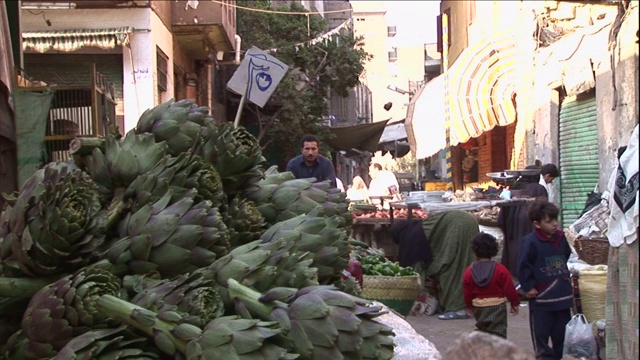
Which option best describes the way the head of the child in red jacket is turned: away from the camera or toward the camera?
away from the camera

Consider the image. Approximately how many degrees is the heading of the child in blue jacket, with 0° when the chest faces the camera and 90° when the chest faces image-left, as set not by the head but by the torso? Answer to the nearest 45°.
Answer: approximately 315°

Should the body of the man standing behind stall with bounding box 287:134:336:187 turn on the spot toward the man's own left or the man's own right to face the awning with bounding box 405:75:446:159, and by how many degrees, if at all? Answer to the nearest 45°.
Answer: approximately 180°

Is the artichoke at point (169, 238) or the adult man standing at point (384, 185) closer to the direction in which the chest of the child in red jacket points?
the adult man standing

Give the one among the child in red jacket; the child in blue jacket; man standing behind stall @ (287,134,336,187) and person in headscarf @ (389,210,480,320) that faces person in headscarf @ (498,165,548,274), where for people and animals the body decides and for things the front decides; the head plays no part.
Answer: the child in red jacket

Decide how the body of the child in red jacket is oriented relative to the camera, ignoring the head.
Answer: away from the camera

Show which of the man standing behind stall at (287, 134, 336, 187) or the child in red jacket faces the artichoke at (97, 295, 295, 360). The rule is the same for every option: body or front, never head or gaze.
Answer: the man standing behind stall

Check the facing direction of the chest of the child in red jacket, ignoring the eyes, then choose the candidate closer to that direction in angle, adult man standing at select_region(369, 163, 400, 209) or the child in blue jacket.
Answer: the adult man standing
